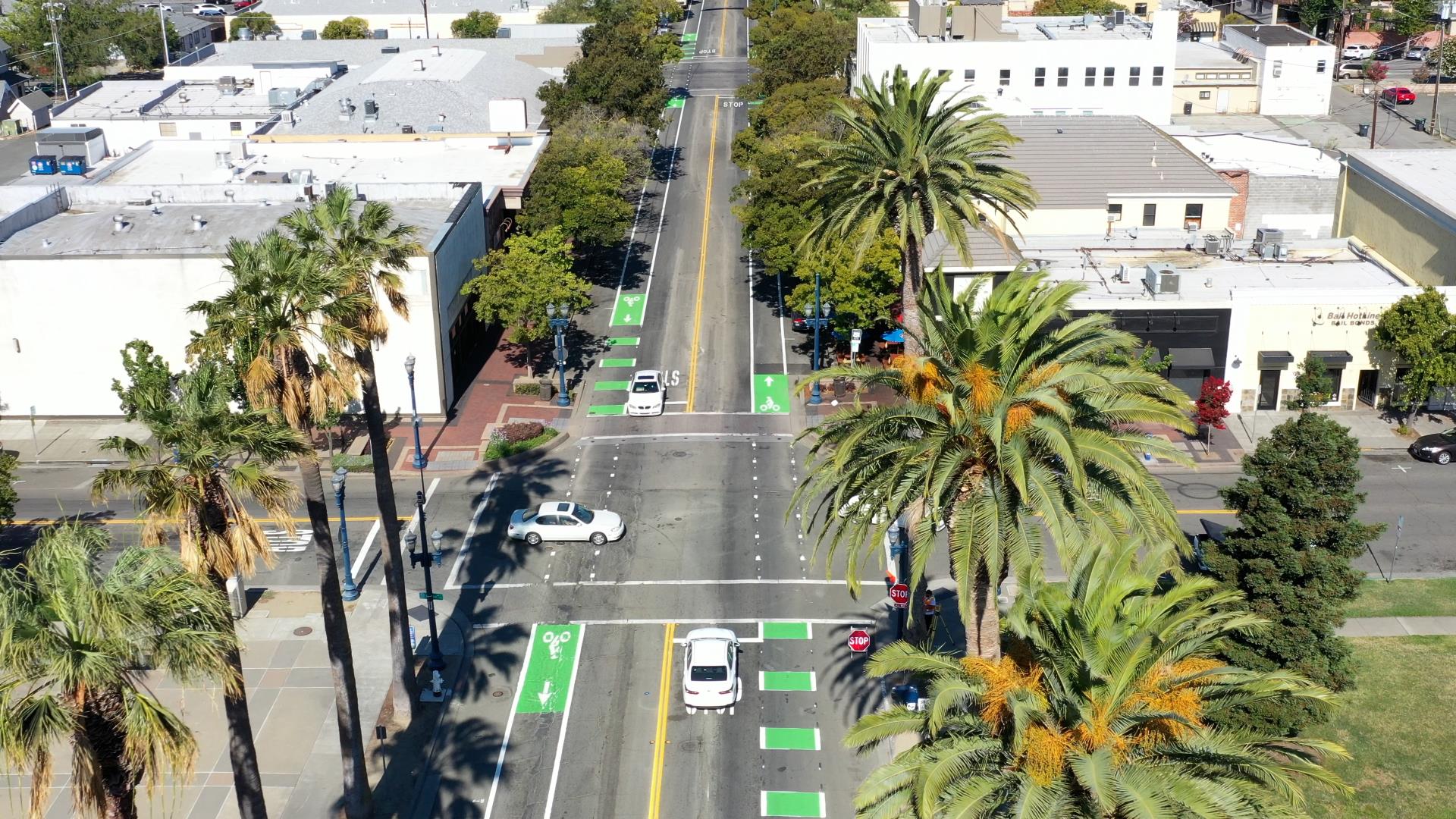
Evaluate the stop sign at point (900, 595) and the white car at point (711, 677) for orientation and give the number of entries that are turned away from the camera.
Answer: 1

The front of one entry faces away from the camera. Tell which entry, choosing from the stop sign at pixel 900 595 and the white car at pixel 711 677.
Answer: the white car

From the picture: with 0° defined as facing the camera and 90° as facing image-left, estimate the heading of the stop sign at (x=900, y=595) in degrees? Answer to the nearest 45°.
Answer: approximately 0°

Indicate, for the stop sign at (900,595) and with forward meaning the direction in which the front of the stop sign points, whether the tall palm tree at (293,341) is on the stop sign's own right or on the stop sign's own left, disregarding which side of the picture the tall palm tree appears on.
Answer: on the stop sign's own right

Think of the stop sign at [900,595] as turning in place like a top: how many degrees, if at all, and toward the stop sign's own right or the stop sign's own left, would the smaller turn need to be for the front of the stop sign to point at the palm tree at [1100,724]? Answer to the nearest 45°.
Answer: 0° — it already faces it

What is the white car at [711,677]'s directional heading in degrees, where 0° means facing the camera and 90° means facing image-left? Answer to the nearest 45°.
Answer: approximately 180°

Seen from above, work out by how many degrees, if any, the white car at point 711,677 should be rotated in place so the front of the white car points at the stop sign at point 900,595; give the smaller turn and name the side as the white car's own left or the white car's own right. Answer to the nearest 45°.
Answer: approximately 90° to the white car's own right

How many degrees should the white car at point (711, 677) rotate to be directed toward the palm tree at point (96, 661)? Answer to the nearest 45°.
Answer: approximately 135° to its left

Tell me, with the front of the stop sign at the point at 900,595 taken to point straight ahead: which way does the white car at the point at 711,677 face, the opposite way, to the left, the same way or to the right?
the opposite way
